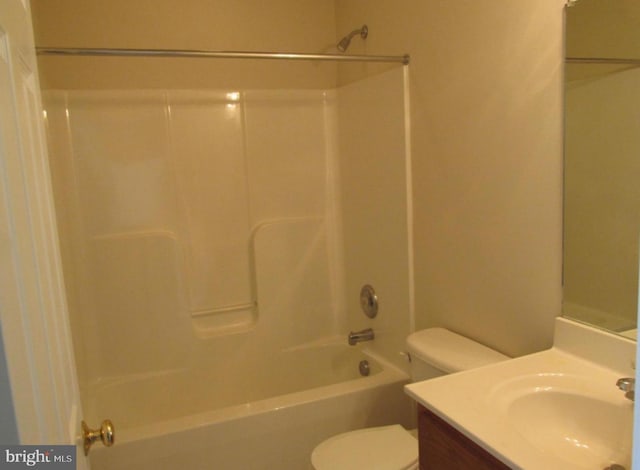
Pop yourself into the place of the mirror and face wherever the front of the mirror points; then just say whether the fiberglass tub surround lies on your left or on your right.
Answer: on your right

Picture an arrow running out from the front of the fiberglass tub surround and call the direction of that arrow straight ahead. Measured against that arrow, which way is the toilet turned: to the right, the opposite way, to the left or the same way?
to the right

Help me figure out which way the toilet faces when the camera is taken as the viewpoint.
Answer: facing the viewer and to the left of the viewer

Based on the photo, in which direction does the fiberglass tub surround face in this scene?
toward the camera

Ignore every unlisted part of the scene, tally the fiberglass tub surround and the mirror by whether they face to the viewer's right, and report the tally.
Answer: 0

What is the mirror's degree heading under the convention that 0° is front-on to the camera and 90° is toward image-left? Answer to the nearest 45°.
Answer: approximately 45°

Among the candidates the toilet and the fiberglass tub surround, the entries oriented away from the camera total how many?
0

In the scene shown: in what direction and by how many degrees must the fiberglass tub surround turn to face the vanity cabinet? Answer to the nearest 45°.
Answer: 0° — it already faces it

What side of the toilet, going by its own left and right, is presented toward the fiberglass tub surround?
right

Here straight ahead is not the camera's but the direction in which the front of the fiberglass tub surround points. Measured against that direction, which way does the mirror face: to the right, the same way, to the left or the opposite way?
to the right

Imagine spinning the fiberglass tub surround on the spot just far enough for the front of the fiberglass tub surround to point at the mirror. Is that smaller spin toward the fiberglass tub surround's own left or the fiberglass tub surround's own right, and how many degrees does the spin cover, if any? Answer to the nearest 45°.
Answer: approximately 45° to the fiberglass tub surround's own left

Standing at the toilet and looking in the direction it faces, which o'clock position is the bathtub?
The bathtub is roughly at 2 o'clock from the toilet.

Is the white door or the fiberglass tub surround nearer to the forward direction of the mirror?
the white door

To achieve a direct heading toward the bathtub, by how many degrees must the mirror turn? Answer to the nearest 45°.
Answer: approximately 45° to its right
